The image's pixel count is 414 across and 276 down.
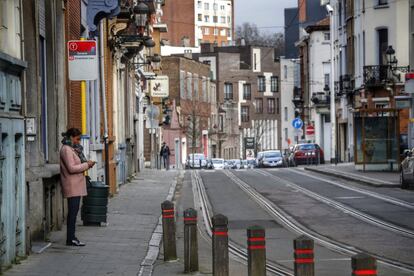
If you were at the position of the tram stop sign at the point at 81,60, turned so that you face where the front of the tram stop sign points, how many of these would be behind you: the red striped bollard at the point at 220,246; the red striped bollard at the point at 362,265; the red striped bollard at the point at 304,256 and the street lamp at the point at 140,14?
1

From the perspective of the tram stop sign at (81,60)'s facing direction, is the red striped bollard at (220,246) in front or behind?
in front

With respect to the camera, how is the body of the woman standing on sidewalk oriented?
to the viewer's right

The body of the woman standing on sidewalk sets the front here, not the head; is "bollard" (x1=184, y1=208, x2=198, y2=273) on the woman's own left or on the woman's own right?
on the woman's own right

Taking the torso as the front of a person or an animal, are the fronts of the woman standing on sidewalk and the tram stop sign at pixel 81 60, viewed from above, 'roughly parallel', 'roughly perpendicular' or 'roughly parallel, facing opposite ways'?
roughly perpendicular

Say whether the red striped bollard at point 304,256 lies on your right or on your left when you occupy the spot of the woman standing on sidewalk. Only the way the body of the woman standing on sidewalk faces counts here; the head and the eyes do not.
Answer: on your right

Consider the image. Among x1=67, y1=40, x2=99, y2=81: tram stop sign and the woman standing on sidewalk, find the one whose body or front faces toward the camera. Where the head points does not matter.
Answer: the tram stop sign

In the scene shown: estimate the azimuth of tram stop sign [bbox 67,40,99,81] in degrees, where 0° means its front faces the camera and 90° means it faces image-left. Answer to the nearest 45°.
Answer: approximately 0°

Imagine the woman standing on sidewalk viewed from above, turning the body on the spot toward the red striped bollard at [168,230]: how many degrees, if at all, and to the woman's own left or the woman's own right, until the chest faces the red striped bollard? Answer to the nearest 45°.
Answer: approximately 45° to the woman's own right

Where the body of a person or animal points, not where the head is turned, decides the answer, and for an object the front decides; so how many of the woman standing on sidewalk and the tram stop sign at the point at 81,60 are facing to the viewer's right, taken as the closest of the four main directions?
1
